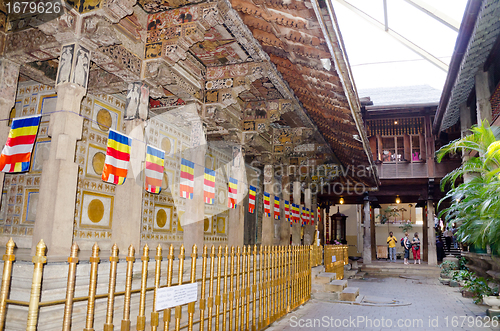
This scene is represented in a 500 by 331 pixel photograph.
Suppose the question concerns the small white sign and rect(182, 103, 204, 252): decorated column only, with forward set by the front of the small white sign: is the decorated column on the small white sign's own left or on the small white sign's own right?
on the small white sign's own left

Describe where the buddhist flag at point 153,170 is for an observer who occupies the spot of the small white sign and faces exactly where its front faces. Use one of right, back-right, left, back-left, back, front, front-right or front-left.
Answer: back-left

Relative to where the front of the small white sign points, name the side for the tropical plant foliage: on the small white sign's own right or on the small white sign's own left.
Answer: on the small white sign's own left

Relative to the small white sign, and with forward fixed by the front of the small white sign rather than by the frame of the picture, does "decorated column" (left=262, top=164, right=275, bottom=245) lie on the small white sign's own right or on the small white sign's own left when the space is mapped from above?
on the small white sign's own left

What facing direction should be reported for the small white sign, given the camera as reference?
facing the viewer and to the right of the viewer

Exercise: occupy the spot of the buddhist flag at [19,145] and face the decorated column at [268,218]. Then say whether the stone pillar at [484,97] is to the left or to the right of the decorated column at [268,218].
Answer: right

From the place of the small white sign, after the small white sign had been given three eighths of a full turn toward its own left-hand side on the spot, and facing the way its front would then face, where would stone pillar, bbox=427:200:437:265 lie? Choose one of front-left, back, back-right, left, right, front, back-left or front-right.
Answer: front-right

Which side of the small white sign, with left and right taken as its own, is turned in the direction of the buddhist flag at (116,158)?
back

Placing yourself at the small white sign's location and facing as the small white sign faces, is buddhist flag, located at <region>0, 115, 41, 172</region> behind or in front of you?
behind

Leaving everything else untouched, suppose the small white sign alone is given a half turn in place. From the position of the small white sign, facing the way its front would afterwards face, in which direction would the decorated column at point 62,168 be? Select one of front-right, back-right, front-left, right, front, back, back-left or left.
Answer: front

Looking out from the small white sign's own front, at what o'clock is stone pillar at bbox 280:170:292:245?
The stone pillar is roughly at 8 o'clock from the small white sign.

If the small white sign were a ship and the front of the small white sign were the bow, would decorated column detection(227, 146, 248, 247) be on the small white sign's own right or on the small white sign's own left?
on the small white sign's own left

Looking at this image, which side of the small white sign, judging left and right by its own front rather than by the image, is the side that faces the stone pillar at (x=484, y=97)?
left

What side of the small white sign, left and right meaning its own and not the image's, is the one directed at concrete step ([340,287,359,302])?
left

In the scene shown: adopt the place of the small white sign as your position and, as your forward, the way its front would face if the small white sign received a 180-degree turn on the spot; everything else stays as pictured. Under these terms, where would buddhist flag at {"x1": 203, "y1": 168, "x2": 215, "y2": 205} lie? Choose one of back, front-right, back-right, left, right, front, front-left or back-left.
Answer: front-right

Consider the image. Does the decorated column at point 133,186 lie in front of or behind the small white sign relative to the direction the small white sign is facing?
behind
